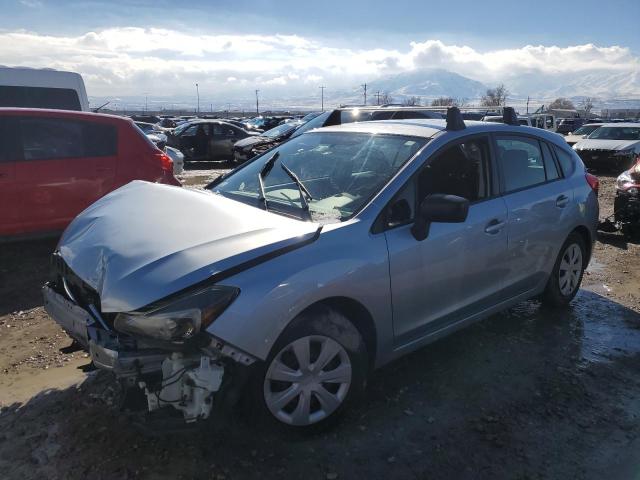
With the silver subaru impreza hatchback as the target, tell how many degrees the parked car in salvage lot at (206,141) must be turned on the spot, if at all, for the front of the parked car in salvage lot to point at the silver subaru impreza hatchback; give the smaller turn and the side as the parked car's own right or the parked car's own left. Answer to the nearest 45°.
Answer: approximately 90° to the parked car's own left

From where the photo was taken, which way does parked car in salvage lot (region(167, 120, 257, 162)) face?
to the viewer's left

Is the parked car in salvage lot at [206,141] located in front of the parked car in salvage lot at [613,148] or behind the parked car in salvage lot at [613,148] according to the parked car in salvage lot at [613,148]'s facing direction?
in front

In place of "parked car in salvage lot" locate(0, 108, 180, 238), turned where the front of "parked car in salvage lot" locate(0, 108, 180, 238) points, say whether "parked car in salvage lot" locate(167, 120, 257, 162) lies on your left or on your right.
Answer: on your right

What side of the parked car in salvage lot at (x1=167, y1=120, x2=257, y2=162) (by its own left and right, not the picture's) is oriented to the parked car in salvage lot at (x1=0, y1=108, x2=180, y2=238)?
left

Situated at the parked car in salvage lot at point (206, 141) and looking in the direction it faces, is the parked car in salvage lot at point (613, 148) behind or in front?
behind

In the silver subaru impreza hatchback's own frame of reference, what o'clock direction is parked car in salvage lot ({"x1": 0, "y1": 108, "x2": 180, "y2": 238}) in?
The parked car in salvage lot is roughly at 3 o'clock from the silver subaru impreza hatchback.

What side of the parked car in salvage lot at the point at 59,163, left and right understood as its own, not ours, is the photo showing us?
left

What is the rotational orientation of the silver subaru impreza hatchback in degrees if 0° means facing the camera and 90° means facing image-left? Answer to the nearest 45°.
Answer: approximately 45°
